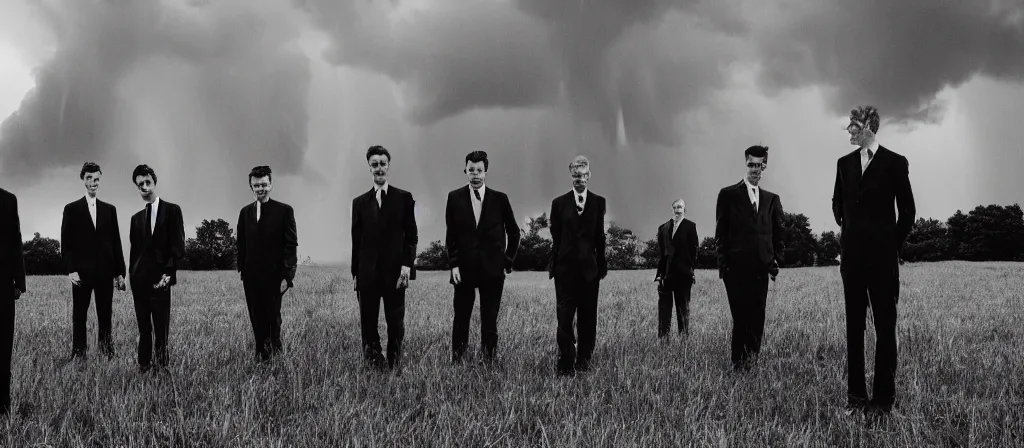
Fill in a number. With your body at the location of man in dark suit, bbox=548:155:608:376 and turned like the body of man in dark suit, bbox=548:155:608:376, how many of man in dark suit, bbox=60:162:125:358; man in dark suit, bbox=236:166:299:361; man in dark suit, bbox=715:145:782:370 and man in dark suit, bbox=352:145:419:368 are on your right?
3

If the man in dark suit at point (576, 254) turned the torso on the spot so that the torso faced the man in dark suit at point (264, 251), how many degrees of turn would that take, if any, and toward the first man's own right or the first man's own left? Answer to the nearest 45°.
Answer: approximately 90° to the first man's own right

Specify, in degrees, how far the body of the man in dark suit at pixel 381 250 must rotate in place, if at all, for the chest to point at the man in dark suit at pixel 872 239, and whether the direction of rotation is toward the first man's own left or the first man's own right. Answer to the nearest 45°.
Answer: approximately 45° to the first man's own left

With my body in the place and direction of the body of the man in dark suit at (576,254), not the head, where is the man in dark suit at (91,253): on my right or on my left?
on my right

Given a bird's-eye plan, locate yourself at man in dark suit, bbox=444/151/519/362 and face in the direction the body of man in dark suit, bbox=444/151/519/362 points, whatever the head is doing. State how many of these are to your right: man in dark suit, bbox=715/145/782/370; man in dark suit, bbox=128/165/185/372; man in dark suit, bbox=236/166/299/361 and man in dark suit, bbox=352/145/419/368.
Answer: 3
